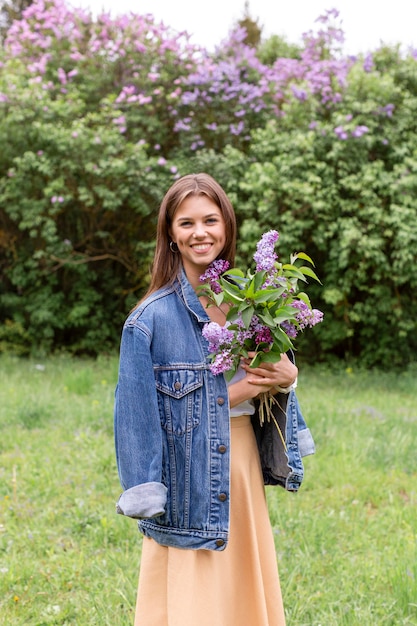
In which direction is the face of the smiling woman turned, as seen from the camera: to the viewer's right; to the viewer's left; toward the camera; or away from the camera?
toward the camera

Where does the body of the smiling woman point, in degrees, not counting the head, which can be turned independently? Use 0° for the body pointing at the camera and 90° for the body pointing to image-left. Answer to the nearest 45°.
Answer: approximately 315°

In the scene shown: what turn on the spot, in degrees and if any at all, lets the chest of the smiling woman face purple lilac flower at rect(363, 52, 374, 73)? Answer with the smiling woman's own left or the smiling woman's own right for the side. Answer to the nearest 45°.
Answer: approximately 135° to the smiling woman's own left
